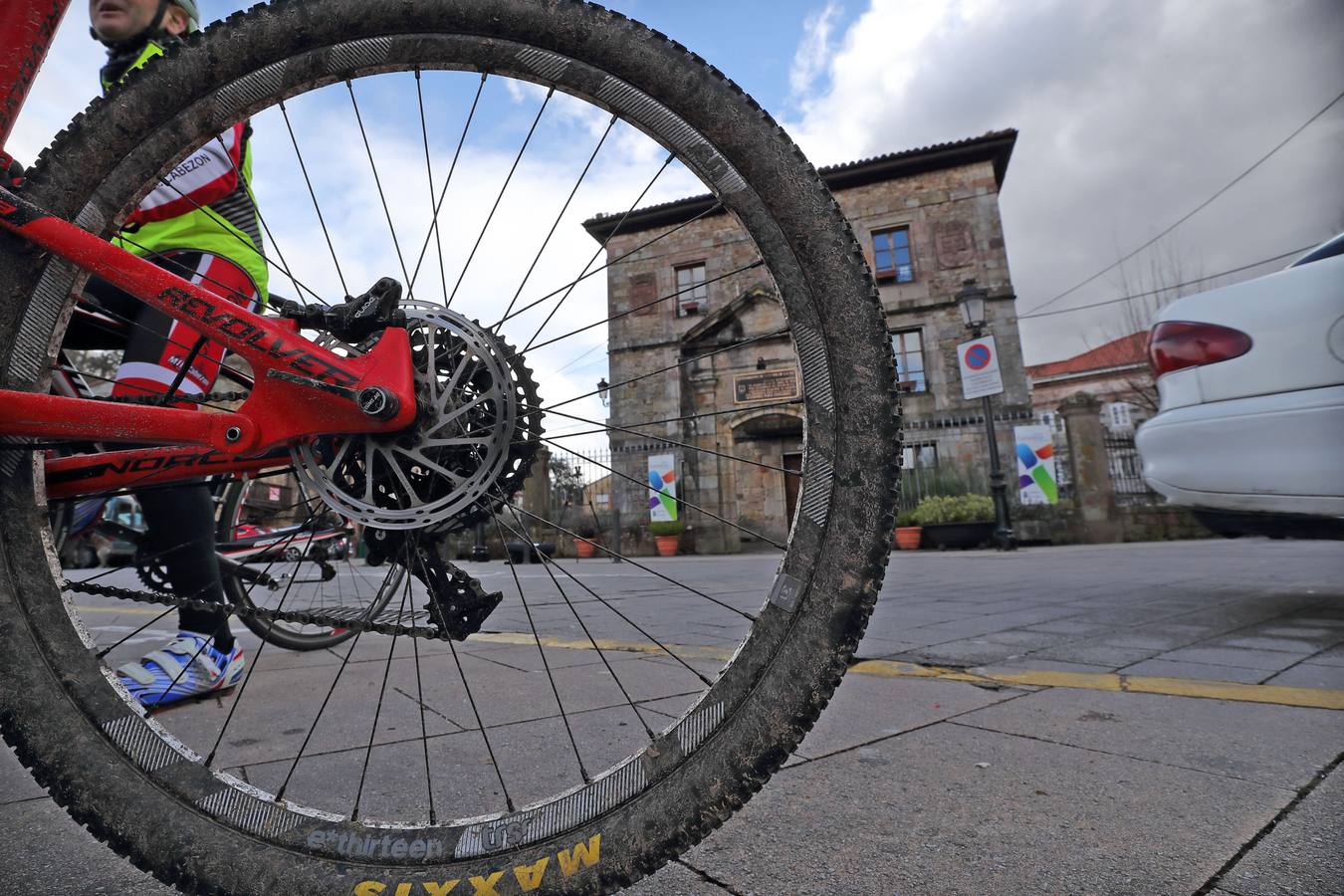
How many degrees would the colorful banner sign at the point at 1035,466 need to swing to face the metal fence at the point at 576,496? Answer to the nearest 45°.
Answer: approximately 45° to its right

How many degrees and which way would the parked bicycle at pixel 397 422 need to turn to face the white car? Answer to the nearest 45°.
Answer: approximately 180°

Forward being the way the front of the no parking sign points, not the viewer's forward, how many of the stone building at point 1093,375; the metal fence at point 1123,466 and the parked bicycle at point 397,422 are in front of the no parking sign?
1

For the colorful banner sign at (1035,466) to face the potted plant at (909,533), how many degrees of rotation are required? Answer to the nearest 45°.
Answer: approximately 45° to its right

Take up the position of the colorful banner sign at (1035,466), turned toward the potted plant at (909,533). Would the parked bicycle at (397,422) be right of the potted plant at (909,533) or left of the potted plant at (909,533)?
left

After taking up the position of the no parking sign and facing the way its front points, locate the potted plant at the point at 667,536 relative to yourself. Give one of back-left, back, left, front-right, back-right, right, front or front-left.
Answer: right

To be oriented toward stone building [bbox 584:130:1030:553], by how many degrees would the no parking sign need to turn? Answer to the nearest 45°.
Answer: approximately 135° to its right

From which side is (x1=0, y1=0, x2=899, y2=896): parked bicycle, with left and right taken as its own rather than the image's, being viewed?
left

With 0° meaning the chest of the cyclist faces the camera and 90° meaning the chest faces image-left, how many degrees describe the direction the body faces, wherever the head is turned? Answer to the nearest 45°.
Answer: approximately 45°

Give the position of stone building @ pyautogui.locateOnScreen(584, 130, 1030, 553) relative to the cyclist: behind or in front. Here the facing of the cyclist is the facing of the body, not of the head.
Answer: behind

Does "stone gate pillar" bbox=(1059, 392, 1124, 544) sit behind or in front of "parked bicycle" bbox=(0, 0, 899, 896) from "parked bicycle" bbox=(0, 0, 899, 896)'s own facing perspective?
behind

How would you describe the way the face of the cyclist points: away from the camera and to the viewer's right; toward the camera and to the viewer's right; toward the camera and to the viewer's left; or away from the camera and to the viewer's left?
toward the camera and to the viewer's left

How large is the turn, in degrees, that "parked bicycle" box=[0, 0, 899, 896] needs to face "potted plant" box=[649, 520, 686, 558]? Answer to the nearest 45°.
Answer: approximately 90° to its right

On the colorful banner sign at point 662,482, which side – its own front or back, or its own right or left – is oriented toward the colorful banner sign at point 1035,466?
left
